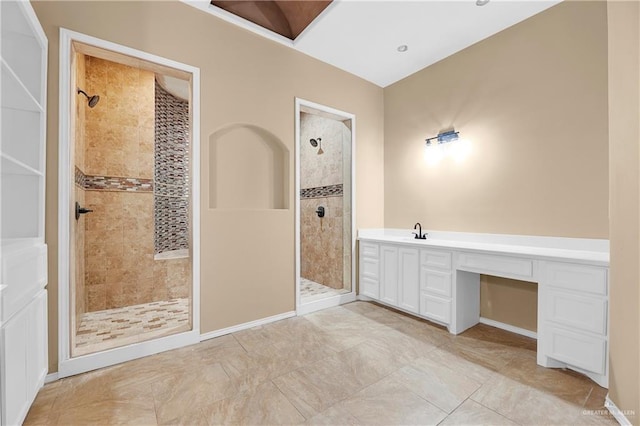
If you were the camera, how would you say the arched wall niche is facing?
facing the viewer and to the right of the viewer

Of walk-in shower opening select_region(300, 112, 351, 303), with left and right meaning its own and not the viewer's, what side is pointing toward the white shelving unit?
right

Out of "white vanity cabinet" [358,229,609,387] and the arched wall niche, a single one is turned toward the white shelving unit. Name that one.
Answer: the white vanity cabinet

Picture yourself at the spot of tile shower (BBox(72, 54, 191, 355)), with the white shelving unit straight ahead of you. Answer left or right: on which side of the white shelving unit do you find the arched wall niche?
left

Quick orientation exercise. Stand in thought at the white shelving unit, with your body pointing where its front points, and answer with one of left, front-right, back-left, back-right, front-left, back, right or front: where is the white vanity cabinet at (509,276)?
front-right

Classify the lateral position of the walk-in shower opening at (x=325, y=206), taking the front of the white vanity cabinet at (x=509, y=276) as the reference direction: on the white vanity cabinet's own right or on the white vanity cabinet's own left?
on the white vanity cabinet's own right

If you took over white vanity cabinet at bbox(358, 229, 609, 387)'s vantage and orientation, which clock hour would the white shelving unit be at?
The white shelving unit is roughly at 12 o'clock from the white vanity cabinet.

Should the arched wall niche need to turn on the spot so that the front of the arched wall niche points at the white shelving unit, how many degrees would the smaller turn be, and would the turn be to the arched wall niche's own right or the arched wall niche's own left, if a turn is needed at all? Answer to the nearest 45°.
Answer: approximately 90° to the arched wall niche's own right

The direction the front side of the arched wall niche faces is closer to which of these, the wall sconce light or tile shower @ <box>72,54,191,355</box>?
the wall sconce light

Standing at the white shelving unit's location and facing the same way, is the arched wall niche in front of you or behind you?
in front

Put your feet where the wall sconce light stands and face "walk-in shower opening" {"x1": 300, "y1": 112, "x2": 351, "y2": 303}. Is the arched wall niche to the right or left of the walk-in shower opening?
left

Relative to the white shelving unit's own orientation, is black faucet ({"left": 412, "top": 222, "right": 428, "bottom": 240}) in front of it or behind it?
in front

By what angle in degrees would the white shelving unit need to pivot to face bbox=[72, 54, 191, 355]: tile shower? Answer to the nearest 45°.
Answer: approximately 45° to its left

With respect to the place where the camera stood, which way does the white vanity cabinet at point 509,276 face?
facing the viewer and to the left of the viewer

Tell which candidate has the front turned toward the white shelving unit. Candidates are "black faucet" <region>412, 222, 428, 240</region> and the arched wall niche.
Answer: the black faucet

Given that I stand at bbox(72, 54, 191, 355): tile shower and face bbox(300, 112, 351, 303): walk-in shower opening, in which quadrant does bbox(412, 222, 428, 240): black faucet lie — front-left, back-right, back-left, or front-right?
front-right

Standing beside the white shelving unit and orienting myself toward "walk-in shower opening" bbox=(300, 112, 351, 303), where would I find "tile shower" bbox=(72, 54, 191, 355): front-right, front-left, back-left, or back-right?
front-left

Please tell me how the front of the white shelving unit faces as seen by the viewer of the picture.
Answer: facing to the right of the viewer

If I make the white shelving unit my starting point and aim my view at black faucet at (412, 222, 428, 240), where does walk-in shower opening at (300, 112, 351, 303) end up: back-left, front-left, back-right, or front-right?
front-left

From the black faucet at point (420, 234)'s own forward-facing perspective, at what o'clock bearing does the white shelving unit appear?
The white shelving unit is roughly at 12 o'clock from the black faucet.
